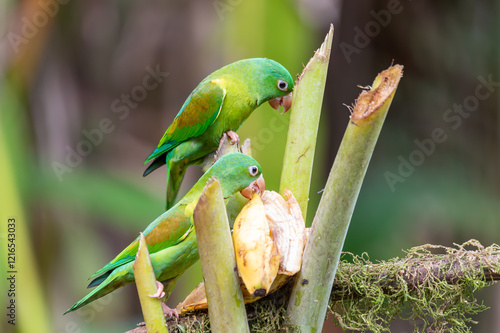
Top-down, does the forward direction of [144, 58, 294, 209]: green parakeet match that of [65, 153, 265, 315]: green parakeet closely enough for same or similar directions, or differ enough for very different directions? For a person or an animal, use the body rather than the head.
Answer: same or similar directions

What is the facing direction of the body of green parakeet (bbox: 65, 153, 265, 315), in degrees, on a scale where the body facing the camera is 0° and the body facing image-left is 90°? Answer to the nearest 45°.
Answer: approximately 270°

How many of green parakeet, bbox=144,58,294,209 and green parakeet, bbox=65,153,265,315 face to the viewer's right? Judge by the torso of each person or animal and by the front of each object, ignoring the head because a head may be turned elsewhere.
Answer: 2

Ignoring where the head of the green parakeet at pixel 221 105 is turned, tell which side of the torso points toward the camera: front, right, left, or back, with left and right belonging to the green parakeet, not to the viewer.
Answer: right

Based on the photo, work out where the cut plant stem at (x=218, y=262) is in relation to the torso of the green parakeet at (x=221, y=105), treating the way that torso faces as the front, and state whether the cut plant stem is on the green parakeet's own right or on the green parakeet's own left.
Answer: on the green parakeet's own right
